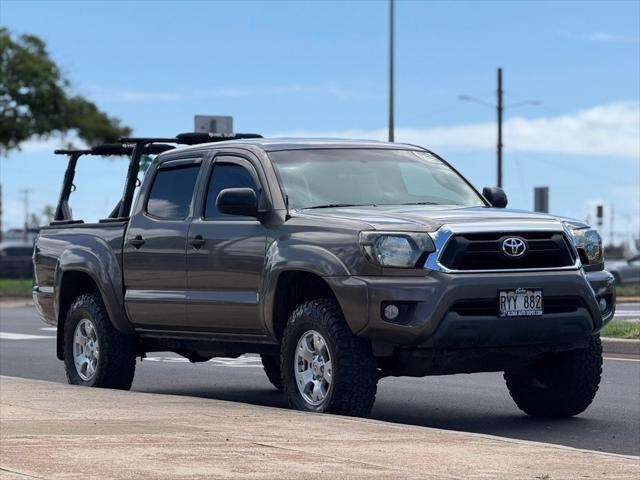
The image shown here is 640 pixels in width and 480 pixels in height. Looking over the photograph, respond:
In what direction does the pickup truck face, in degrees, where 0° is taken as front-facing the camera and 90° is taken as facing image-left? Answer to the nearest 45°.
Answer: approximately 315°

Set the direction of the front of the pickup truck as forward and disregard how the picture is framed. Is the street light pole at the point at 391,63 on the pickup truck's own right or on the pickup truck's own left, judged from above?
on the pickup truck's own left

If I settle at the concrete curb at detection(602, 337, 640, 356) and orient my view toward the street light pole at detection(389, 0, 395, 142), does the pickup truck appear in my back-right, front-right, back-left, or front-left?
back-left

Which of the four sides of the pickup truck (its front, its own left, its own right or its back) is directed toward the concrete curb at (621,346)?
left
